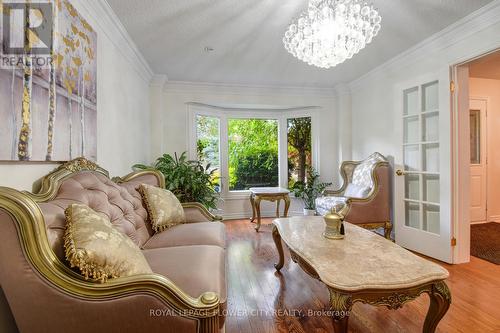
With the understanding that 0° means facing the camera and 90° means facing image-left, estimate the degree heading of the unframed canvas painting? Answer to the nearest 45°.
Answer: approximately 315°

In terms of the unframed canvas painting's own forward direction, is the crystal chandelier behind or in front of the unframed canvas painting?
in front

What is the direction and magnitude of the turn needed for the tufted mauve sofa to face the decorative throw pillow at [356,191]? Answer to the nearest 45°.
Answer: approximately 45° to its left

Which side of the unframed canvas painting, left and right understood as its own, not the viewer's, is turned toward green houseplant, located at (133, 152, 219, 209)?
left

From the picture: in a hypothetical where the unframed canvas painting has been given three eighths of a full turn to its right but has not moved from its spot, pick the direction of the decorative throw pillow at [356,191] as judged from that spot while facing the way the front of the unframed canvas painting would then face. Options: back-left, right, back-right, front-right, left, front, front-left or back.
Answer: back

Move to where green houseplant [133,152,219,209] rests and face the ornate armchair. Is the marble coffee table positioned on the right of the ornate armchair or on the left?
right

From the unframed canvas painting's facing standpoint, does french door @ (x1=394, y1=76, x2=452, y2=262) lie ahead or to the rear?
ahead

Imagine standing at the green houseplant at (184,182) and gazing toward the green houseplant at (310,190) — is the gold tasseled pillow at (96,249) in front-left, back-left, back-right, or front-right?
back-right

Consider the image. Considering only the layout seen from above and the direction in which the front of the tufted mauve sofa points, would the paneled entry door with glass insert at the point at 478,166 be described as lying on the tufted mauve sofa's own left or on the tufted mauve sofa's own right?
on the tufted mauve sofa's own left

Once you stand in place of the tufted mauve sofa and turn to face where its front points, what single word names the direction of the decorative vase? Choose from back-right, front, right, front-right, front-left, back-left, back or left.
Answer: front-left

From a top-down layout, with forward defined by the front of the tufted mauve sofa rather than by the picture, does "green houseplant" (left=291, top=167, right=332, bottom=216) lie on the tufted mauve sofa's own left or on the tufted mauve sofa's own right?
on the tufted mauve sofa's own left

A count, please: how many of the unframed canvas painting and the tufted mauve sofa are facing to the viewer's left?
0

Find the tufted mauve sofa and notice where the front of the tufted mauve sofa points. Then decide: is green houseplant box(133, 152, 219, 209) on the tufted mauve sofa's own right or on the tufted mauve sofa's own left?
on the tufted mauve sofa's own left
